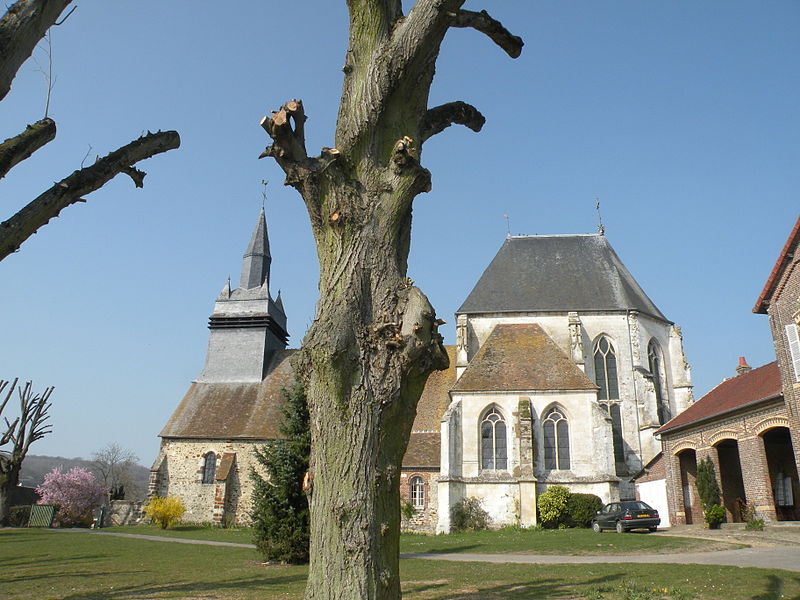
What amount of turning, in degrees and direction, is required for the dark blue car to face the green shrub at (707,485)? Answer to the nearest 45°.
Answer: approximately 135° to its right

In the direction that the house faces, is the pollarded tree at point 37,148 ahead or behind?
ahead

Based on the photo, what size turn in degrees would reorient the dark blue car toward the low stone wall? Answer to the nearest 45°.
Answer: approximately 45° to its left

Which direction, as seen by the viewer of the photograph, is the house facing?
facing the viewer and to the left of the viewer

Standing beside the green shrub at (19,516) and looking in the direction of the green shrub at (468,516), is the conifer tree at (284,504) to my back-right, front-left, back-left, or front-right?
front-right

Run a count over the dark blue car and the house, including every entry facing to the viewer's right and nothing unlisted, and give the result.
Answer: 0

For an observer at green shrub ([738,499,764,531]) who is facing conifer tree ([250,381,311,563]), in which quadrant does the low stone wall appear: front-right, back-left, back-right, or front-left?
front-right

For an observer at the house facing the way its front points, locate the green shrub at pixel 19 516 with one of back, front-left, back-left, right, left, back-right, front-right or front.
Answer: front-right

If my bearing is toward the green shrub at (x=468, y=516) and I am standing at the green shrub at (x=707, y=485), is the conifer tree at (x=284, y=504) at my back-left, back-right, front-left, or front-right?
front-left

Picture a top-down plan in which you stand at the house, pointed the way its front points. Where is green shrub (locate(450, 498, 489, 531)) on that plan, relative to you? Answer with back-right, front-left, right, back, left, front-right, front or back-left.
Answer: front-right

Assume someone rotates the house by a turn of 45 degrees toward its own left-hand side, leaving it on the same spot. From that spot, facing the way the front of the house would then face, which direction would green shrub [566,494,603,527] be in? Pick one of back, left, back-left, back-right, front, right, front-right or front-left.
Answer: right
